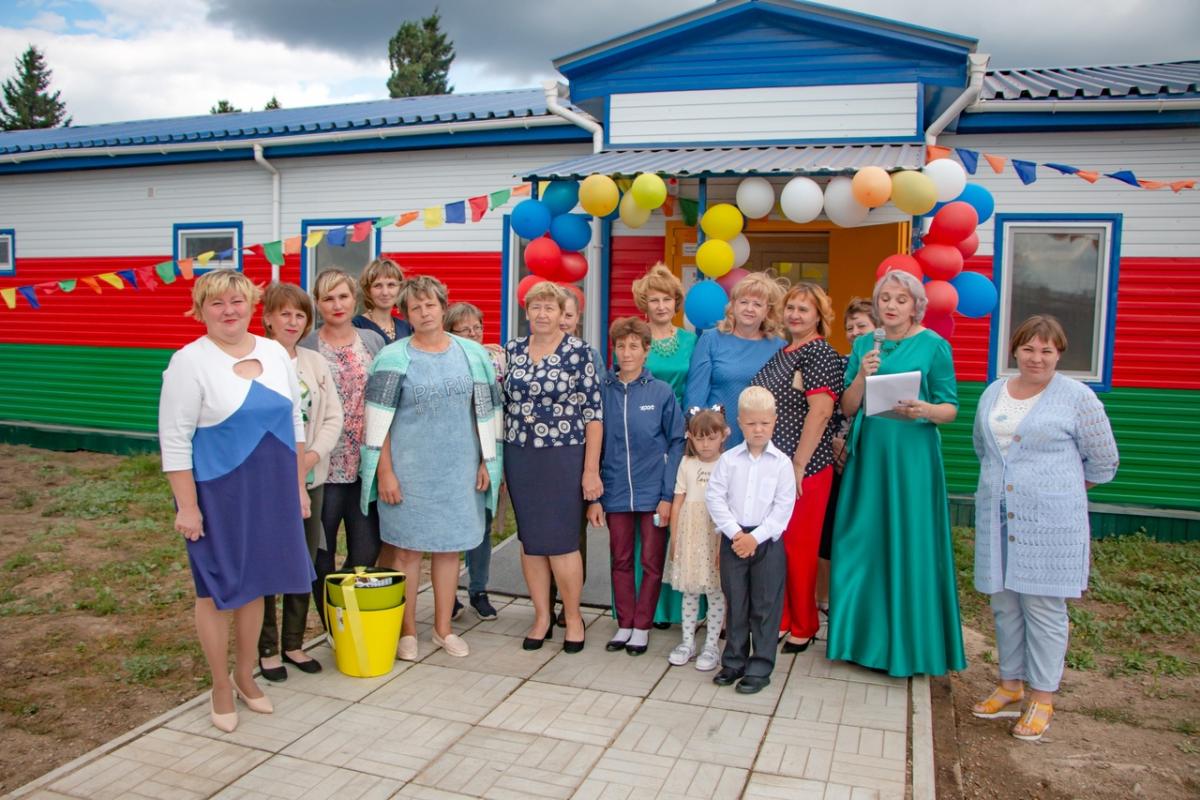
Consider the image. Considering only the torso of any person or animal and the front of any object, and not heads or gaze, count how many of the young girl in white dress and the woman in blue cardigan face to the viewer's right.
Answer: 0

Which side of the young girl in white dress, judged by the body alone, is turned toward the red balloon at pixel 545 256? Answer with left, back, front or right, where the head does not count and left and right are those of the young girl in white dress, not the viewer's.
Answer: back

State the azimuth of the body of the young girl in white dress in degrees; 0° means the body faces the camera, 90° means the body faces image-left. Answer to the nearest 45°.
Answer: approximately 0°

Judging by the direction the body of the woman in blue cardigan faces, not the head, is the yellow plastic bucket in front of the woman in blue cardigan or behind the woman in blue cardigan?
in front

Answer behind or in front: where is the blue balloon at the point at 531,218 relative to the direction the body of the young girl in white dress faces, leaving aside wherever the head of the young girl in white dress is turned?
behind

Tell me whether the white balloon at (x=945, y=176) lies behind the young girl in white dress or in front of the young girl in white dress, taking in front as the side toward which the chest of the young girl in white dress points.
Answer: behind

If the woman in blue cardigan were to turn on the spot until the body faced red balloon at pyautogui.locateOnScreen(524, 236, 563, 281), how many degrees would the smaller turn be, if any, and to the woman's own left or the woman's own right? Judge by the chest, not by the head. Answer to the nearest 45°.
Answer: approximately 90° to the woman's own right

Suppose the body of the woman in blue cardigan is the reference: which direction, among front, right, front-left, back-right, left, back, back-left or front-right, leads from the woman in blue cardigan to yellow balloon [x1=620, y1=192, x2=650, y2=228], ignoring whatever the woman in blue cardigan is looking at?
right

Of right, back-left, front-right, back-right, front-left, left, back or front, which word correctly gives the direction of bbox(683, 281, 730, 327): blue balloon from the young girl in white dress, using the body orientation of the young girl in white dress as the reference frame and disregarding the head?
back

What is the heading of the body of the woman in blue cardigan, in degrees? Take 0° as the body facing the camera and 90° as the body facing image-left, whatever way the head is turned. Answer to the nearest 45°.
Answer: approximately 45°

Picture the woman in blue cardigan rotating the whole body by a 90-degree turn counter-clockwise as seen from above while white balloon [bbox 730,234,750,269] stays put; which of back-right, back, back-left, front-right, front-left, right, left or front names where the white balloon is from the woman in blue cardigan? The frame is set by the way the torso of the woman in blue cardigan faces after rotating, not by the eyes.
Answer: back

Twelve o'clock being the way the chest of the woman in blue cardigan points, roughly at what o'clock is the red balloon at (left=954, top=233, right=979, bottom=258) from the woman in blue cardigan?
The red balloon is roughly at 4 o'clock from the woman in blue cardigan.

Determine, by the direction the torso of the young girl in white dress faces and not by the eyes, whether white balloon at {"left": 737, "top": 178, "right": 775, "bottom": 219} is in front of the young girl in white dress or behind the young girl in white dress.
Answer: behind

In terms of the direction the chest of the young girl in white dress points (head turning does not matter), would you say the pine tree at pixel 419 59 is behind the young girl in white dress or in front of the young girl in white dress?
behind
